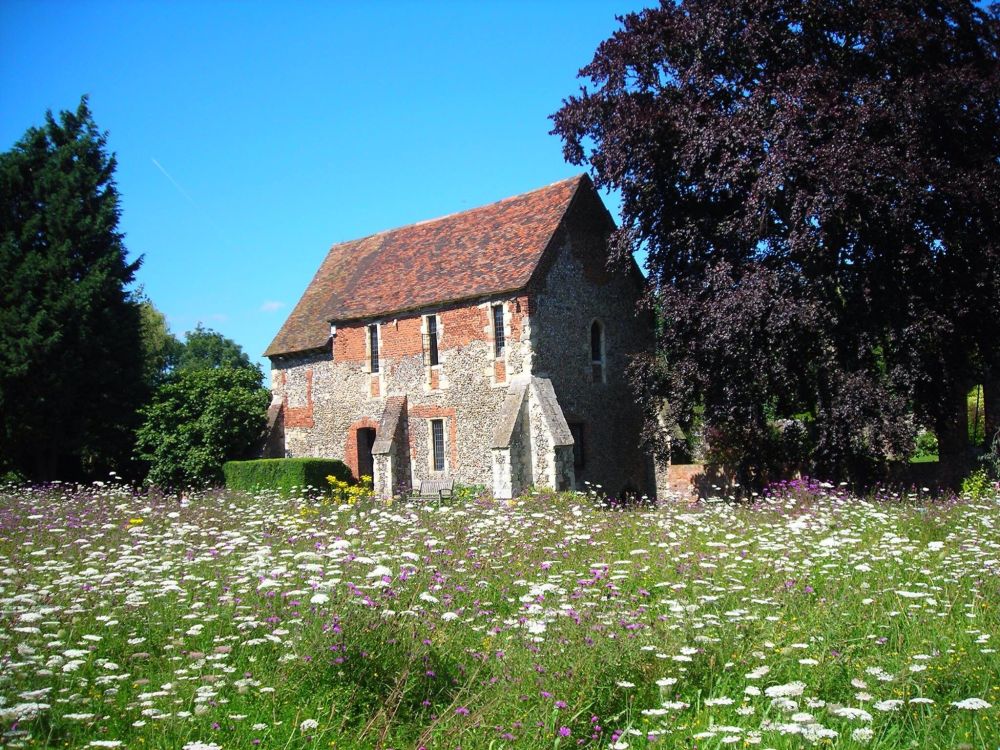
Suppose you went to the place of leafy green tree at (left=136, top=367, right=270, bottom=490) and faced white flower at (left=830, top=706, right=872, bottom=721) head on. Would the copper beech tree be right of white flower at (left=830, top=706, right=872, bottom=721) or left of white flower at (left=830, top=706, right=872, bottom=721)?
left

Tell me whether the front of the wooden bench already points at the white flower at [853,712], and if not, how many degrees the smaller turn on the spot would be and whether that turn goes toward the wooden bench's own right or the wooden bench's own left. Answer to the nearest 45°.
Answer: approximately 45° to the wooden bench's own left

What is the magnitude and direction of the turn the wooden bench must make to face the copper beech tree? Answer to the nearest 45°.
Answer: approximately 90° to its left

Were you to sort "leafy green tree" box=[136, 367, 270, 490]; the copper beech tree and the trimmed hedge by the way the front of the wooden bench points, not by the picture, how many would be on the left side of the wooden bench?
1

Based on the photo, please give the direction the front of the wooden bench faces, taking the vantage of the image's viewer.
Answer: facing the viewer and to the left of the viewer

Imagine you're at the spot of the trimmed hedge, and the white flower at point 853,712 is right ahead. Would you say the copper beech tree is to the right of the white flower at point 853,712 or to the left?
left

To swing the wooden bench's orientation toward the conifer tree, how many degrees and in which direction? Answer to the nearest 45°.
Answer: approximately 90° to its right
